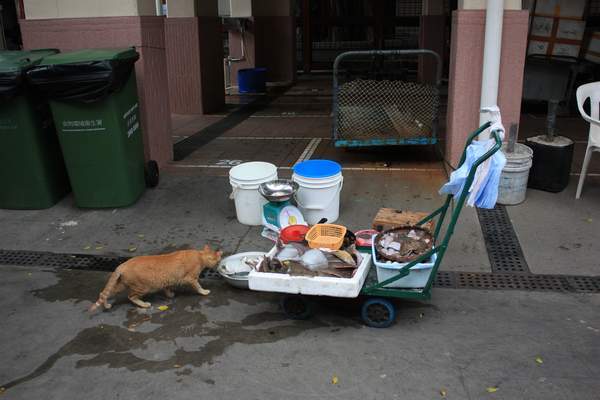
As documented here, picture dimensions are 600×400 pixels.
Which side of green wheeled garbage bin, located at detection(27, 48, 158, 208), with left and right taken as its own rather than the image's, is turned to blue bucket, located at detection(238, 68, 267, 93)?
back

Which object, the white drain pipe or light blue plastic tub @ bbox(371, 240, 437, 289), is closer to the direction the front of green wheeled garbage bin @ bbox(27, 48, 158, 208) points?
the light blue plastic tub

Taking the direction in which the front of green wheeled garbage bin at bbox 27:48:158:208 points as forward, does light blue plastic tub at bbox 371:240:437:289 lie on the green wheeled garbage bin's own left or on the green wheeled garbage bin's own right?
on the green wheeled garbage bin's own left

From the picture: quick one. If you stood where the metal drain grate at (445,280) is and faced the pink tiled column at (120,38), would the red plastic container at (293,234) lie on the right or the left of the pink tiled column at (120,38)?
left

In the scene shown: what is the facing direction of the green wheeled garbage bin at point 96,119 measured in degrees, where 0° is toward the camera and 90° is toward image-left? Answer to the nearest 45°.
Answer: approximately 45°

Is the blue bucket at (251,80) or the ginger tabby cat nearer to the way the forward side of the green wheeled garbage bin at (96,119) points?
the ginger tabby cat

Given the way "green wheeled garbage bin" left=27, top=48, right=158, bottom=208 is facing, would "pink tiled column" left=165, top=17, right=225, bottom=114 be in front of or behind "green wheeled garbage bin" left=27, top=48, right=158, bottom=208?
behind

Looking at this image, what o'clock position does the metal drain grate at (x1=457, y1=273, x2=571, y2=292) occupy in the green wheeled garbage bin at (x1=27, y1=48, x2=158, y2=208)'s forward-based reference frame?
The metal drain grate is roughly at 9 o'clock from the green wheeled garbage bin.

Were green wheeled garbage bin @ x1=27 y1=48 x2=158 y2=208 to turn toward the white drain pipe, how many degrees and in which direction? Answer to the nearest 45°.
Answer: approximately 135° to its left

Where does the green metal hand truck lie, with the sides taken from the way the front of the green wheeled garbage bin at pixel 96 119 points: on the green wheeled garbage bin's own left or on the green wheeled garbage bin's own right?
on the green wheeled garbage bin's own left

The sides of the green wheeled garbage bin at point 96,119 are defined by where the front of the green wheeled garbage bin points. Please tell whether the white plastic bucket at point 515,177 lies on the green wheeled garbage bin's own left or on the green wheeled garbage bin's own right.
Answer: on the green wheeled garbage bin's own left

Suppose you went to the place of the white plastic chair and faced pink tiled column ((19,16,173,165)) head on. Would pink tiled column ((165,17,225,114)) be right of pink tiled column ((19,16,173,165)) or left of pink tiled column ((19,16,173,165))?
right

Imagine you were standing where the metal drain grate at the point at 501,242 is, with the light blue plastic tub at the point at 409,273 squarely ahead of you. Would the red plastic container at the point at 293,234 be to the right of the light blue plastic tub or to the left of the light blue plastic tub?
right

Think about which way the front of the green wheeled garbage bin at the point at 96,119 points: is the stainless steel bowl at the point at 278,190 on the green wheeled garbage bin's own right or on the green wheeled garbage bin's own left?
on the green wheeled garbage bin's own left

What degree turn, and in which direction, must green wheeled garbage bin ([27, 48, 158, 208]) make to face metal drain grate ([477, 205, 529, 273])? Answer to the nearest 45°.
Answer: approximately 90° to its left

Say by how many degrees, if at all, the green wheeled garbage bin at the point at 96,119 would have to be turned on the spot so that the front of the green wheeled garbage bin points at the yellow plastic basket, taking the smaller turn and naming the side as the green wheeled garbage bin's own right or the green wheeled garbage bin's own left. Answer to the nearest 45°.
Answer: approximately 90° to the green wheeled garbage bin's own left
